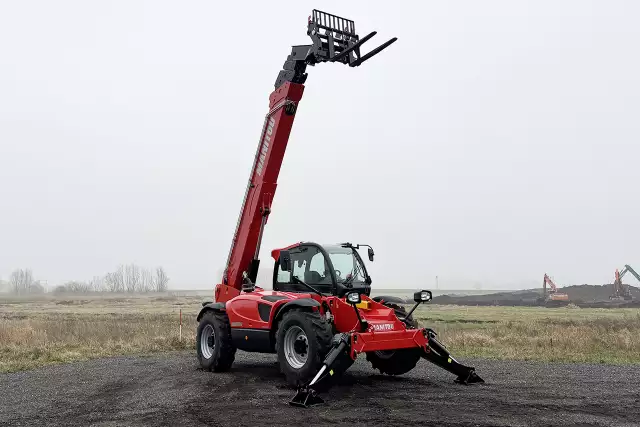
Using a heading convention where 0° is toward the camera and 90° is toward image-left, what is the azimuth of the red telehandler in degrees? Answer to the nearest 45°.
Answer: approximately 315°
